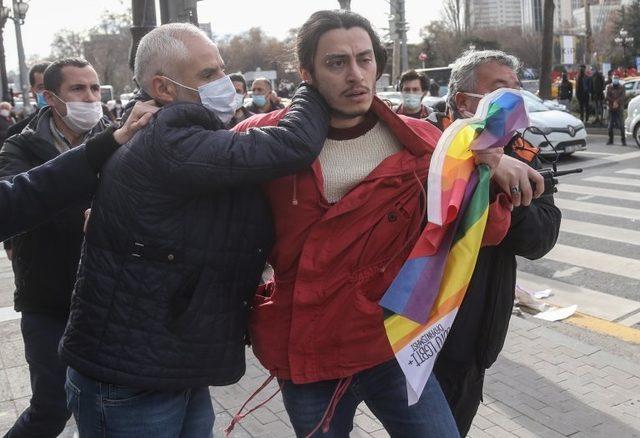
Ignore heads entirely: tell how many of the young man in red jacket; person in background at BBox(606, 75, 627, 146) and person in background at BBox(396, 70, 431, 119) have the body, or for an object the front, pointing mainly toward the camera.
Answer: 3

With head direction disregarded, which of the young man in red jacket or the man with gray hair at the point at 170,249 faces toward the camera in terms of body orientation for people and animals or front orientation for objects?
the young man in red jacket

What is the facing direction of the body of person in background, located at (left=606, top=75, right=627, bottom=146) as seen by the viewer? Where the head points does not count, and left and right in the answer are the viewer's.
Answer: facing the viewer

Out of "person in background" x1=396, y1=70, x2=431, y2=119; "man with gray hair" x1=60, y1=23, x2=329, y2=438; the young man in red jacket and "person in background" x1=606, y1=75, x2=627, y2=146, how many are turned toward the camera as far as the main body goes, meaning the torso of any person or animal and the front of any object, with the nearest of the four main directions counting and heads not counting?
3

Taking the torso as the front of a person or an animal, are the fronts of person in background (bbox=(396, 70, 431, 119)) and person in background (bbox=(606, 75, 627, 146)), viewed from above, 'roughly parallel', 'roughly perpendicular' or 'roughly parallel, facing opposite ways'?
roughly parallel

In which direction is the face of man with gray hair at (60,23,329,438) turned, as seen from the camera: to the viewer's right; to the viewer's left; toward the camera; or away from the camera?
to the viewer's right

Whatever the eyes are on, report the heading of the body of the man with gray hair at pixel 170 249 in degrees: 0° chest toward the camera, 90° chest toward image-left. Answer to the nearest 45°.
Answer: approximately 270°

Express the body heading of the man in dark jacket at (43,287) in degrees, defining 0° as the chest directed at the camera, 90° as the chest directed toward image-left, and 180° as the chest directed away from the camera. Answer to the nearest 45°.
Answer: approximately 315°

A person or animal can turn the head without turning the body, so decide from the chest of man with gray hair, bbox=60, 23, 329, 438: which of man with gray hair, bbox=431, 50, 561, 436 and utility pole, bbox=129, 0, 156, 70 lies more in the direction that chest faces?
the man with gray hair

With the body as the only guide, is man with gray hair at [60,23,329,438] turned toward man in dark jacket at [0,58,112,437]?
no

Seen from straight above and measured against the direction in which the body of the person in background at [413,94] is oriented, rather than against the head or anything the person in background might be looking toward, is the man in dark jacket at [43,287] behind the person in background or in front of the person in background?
in front
